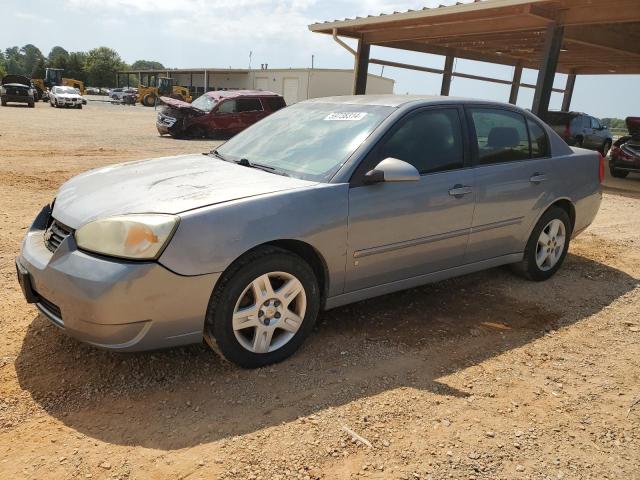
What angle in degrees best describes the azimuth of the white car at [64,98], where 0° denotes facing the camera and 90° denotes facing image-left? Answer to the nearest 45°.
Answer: approximately 315°

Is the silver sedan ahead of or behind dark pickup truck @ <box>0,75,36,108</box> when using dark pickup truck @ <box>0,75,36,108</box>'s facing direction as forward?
ahead

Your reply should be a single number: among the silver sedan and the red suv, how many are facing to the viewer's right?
0

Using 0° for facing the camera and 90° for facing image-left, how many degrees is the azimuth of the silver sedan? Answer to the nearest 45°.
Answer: approximately 45°

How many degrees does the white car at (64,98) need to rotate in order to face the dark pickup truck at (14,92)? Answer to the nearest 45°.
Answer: approximately 90° to its right

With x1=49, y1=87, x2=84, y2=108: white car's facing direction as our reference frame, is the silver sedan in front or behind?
in front

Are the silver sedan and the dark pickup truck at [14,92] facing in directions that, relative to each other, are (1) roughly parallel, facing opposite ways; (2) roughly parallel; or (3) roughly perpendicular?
roughly perpendicular

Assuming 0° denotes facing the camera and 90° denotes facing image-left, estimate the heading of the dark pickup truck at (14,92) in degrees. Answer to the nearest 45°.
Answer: approximately 0°

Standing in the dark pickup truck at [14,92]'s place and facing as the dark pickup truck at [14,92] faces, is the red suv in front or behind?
in front
